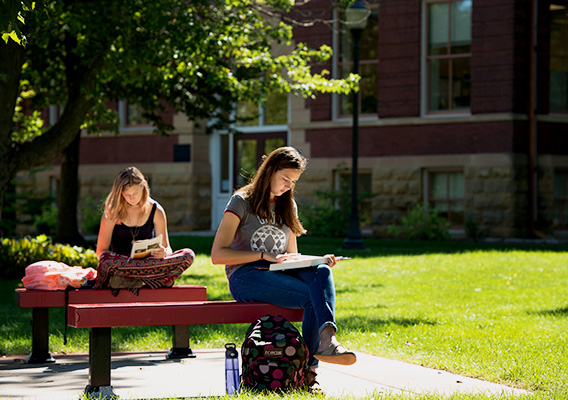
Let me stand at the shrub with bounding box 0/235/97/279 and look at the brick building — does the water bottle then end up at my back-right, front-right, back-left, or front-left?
back-right

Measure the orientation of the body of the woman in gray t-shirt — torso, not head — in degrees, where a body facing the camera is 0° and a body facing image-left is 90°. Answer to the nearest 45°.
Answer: approximately 315°

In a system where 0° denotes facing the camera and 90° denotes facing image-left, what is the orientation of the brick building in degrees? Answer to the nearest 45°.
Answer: approximately 0°

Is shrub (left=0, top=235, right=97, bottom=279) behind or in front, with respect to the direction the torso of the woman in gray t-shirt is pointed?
behind

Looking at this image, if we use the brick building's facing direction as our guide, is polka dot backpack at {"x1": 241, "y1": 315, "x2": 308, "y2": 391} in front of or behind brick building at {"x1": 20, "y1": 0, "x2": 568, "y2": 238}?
in front

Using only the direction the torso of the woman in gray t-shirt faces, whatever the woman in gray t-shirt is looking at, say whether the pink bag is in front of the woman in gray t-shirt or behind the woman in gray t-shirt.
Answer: behind

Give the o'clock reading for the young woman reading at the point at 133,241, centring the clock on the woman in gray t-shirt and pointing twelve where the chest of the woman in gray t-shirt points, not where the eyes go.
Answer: The young woman reading is roughly at 6 o'clock from the woman in gray t-shirt.

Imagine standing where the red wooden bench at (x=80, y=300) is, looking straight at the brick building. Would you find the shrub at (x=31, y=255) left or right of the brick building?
left

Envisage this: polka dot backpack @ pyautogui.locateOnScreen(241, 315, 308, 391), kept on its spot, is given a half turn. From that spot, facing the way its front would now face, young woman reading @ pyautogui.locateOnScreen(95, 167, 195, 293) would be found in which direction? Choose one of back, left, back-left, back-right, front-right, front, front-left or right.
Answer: front-left

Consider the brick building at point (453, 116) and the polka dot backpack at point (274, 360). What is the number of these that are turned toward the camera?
2

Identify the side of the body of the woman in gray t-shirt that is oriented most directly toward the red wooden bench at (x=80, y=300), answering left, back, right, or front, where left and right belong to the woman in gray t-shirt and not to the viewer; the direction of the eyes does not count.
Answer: back

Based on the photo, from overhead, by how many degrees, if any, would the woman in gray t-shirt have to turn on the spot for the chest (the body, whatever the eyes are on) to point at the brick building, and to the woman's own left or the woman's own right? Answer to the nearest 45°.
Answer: approximately 135° to the woman's own left

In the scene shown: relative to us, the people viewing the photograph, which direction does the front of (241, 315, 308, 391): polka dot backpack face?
facing the viewer

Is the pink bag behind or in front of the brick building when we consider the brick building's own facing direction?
in front
